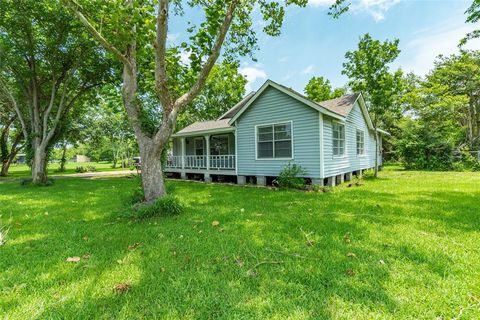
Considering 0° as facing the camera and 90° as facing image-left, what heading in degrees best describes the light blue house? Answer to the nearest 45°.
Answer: approximately 45°

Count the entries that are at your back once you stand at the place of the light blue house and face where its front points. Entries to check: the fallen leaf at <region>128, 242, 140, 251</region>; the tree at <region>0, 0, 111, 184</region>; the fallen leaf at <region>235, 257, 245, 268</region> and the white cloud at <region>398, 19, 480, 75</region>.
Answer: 1

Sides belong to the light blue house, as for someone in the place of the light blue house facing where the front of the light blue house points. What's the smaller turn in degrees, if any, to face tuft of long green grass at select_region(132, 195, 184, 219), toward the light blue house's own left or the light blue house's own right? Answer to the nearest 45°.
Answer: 0° — it already faces it

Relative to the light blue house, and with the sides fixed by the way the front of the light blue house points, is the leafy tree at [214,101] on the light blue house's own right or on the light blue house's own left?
on the light blue house's own right

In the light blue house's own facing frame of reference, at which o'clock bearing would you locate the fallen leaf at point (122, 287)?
The fallen leaf is roughly at 11 o'clock from the light blue house.

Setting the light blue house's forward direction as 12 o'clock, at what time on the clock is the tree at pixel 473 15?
The tree is roughly at 8 o'clock from the light blue house.

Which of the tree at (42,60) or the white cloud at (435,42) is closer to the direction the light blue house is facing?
the tree

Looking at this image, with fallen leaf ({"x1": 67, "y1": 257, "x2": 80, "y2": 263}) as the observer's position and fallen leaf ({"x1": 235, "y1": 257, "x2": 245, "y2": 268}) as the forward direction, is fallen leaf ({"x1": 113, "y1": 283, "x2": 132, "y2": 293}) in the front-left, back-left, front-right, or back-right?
front-right

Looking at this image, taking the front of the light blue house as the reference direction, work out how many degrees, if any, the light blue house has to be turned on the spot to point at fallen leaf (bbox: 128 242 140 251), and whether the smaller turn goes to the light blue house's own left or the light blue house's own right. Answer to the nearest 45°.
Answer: approximately 45° to the light blue house's own left

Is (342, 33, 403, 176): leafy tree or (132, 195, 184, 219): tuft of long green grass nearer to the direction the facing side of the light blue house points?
the tuft of long green grass

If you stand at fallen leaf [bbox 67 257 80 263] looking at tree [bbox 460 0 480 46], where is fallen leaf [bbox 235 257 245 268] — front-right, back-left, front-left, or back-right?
front-right

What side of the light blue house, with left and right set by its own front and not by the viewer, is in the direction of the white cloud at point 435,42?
back

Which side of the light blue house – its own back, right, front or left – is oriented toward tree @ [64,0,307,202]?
front

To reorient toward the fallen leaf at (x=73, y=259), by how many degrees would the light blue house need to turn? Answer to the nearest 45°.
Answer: approximately 45° to its left

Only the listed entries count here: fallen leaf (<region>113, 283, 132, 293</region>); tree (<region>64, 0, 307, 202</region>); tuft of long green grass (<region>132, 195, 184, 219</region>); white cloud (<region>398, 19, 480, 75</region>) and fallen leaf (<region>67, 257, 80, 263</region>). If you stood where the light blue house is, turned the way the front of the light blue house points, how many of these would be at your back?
1
